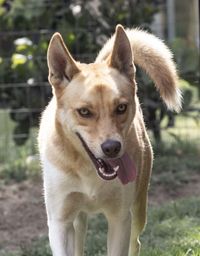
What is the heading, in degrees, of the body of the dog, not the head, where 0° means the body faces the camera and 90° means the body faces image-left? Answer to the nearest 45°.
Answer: approximately 0°
